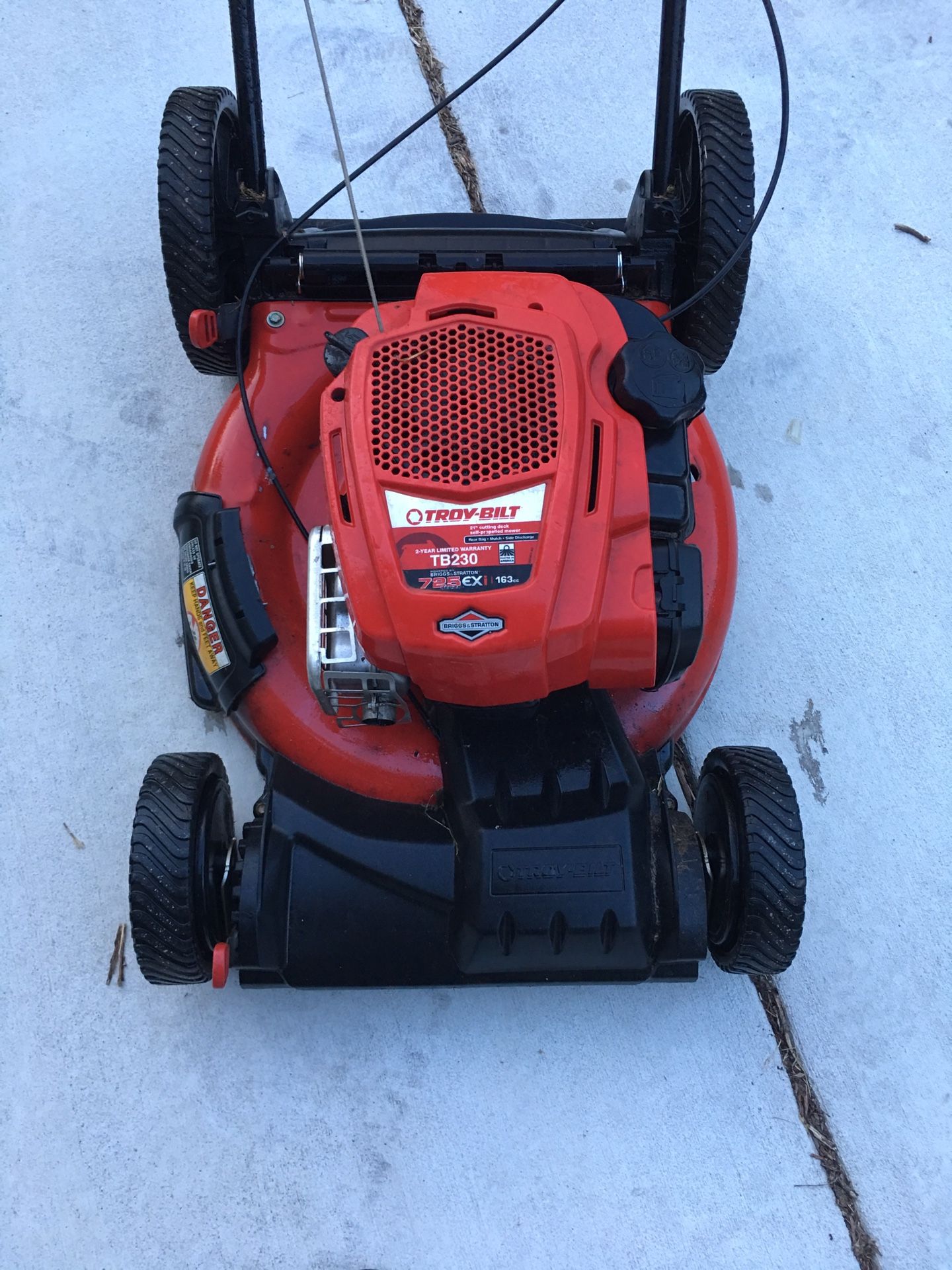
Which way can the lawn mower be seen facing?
toward the camera
